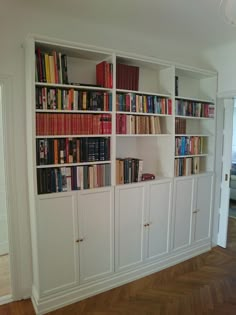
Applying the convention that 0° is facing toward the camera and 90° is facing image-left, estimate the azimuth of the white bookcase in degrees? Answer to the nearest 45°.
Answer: approximately 315°

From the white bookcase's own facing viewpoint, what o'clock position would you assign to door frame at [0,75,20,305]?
The door frame is roughly at 4 o'clock from the white bookcase.
